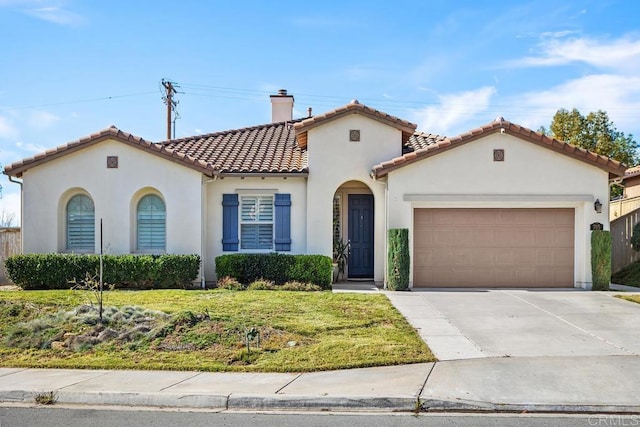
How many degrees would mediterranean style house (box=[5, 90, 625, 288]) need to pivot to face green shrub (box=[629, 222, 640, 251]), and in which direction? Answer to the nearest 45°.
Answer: approximately 90° to its left

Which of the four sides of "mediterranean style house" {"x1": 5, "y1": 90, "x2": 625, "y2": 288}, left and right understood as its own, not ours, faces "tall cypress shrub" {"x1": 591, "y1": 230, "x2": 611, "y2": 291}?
left

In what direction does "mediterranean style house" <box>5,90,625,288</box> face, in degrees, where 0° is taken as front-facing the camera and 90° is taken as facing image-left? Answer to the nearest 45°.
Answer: approximately 0°
